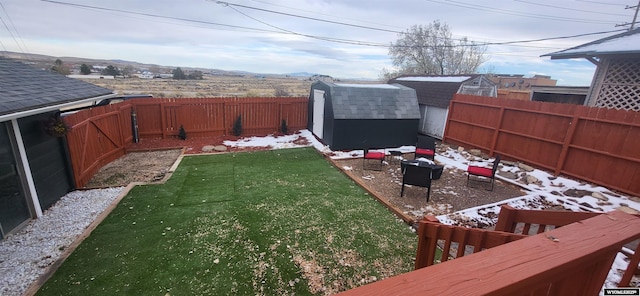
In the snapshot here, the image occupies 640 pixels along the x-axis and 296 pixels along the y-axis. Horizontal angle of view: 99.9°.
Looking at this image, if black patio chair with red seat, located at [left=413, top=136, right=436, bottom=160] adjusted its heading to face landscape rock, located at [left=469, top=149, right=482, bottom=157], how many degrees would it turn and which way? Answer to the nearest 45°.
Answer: approximately 135° to its left

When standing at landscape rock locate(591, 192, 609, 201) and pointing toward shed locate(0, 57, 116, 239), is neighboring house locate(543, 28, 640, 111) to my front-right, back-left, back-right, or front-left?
back-right

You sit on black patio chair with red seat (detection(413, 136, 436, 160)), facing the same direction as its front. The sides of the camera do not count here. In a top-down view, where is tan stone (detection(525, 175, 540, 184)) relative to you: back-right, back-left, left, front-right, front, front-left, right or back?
left

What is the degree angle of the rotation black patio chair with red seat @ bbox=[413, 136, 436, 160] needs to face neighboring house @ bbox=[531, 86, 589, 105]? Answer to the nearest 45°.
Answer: approximately 135° to its left

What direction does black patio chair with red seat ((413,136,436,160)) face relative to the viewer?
toward the camera

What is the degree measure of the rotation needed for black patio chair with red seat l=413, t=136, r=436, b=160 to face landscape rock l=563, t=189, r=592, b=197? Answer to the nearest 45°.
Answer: approximately 90° to its left

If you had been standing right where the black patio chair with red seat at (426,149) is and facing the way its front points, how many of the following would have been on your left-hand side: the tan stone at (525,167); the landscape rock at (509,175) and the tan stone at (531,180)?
3

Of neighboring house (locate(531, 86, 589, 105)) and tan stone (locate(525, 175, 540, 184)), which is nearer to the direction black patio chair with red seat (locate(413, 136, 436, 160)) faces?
the tan stone

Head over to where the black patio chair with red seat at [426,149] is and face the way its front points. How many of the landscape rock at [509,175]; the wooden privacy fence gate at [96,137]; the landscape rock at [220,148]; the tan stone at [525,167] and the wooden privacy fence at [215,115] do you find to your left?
2

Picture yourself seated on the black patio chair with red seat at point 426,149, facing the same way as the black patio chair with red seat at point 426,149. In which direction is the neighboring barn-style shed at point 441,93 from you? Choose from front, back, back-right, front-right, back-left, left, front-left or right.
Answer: back

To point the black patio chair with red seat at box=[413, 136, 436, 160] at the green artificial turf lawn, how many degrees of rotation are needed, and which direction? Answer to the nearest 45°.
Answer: approximately 45° to its right

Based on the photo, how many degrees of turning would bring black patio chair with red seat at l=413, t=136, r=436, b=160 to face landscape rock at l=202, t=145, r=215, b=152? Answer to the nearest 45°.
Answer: approximately 90° to its right

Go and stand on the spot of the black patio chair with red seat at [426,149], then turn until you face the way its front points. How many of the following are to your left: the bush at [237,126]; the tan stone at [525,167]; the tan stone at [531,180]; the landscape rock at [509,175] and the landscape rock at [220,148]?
3

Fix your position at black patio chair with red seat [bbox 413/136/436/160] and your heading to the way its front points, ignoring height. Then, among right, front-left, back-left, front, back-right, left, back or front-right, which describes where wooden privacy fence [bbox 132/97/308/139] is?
right

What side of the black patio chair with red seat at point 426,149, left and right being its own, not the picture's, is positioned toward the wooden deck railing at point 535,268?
front
